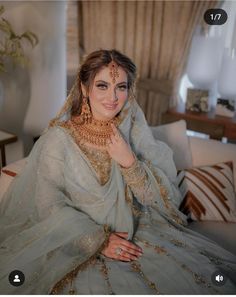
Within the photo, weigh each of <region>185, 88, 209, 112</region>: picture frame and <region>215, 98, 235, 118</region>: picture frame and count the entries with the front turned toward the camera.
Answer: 2

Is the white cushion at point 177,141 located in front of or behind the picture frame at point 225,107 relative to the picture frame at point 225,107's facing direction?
in front

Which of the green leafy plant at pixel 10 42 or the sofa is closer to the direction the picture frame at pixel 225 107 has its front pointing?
the sofa

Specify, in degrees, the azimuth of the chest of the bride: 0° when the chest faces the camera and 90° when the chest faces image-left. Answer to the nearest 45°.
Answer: approximately 315°

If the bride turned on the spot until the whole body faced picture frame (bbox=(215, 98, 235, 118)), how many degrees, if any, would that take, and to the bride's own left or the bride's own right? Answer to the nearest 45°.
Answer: approximately 90° to the bride's own left

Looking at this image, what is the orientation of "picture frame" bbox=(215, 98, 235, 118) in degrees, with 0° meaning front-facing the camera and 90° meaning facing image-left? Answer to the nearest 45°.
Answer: approximately 0°

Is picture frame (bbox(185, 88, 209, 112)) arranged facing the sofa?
yes
